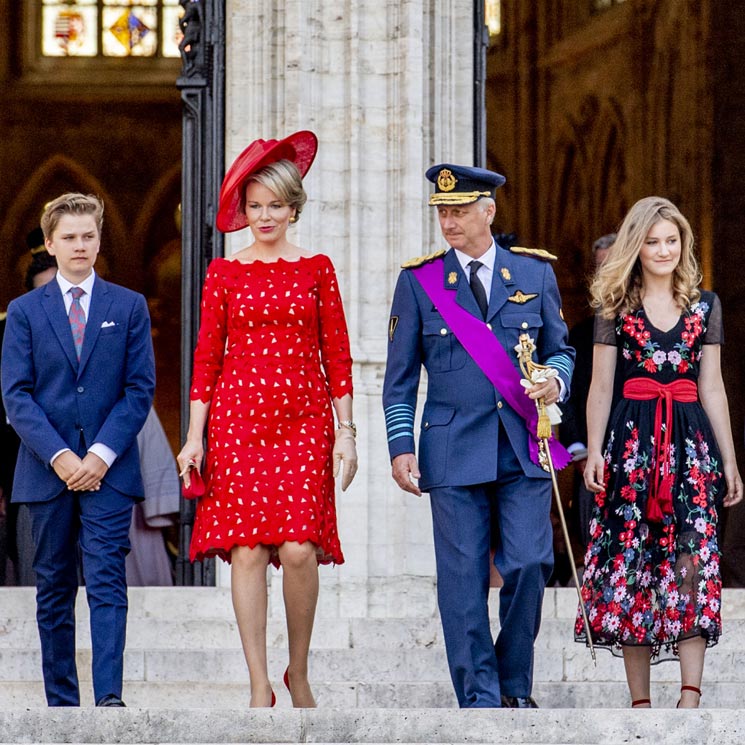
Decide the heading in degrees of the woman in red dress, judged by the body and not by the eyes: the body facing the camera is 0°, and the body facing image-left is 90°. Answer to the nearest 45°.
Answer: approximately 0°

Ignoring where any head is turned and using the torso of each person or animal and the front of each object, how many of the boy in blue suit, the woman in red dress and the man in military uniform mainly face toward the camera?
3

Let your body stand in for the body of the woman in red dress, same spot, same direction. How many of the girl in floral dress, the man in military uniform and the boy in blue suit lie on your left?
2

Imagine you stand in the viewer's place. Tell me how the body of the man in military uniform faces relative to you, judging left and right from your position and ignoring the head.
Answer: facing the viewer

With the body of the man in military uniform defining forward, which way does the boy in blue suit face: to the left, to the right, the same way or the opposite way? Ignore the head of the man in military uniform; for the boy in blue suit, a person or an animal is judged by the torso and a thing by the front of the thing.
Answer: the same way

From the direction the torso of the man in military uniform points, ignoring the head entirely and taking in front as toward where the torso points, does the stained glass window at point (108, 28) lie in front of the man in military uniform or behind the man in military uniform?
behind

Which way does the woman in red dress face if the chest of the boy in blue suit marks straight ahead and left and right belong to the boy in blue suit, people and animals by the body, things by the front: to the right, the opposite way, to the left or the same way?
the same way

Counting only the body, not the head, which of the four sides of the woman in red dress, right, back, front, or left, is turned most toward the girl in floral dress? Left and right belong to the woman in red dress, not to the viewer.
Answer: left

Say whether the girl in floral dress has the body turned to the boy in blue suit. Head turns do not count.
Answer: no

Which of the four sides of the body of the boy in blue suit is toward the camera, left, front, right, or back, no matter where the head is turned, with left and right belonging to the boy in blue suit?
front

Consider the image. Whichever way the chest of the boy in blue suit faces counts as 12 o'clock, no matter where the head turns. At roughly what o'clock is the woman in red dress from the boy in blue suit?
The woman in red dress is roughly at 10 o'clock from the boy in blue suit.

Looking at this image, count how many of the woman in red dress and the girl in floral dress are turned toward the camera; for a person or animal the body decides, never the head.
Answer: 2

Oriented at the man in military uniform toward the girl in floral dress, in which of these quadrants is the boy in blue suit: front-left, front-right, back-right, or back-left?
back-left

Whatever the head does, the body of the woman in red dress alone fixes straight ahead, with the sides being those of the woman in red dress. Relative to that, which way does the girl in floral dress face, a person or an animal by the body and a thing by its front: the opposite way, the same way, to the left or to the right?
the same way

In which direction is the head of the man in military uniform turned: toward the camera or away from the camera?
toward the camera

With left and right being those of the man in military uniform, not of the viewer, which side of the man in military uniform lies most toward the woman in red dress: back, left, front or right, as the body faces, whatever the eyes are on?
right
